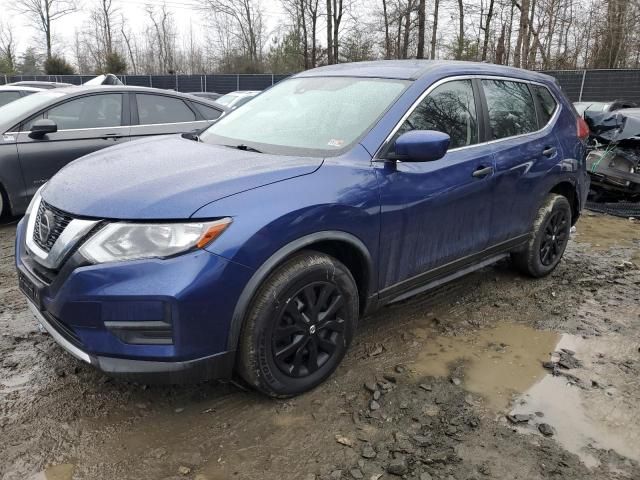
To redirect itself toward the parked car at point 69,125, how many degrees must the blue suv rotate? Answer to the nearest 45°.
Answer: approximately 90° to its right

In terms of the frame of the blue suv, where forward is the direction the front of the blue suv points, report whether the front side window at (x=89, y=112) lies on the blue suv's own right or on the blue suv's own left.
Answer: on the blue suv's own right

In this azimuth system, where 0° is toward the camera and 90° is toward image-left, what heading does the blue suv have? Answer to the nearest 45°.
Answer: approximately 45°

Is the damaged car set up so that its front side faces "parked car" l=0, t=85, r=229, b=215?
yes

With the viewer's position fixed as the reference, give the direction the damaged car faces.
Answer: facing the viewer and to the left of the viewer

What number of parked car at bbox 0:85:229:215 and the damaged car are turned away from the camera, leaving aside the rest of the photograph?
0

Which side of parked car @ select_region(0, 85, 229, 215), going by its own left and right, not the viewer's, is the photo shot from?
left

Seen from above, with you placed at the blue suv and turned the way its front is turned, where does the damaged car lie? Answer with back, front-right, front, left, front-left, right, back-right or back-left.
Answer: back

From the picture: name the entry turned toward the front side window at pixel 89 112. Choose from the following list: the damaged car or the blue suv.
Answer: the damaged car

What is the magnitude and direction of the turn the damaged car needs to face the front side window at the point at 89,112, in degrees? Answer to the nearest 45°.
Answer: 0° — it already faces it

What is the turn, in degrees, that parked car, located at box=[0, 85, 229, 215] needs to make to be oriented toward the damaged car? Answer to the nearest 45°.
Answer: approximately 180°
